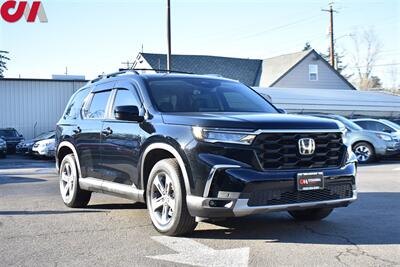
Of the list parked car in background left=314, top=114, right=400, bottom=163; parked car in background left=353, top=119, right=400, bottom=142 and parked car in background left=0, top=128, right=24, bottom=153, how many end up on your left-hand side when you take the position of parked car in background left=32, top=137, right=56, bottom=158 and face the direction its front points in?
2

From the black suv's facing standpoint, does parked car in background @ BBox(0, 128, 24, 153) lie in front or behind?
behind

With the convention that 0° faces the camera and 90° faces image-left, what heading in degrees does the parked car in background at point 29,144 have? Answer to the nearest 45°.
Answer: approximately 45°

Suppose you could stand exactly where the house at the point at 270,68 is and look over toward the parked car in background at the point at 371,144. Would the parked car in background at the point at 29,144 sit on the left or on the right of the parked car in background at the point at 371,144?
right

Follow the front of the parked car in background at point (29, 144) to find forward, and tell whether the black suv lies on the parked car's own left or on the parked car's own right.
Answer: on the parked car's own left

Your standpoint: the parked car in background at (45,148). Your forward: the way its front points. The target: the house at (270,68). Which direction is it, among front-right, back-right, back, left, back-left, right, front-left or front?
back

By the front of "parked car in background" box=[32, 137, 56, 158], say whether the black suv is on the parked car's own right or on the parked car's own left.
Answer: on the parked car's own left

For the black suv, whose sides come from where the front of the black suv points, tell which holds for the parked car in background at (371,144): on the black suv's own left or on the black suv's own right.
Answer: on the black suv's own left
